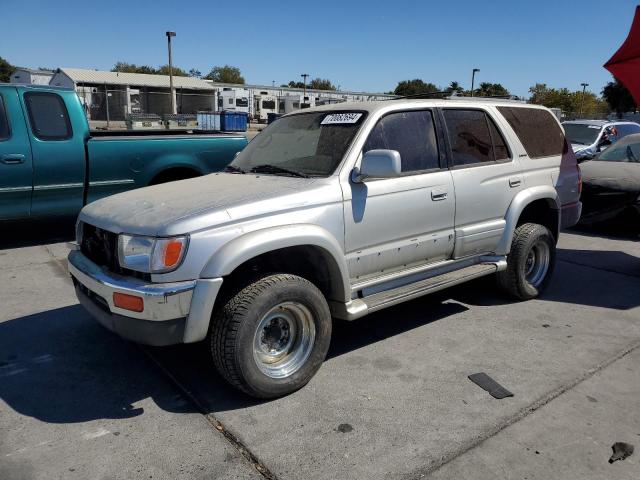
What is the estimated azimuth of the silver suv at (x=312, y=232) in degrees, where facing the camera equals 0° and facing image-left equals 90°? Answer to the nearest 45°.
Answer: approximately 45°

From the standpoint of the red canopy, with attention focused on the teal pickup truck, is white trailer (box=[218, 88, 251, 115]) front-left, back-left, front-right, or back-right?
front-right

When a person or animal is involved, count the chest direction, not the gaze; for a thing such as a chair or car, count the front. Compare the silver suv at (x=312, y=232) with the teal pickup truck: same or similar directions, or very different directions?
same or similar directions

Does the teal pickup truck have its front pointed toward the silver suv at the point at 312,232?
no

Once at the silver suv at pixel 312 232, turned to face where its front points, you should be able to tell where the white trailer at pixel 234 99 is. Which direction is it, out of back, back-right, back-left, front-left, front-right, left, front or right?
back-right

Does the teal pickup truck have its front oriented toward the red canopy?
no

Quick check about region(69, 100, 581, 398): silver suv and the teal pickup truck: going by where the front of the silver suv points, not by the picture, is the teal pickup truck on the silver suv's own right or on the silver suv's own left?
on the silver suv's own right

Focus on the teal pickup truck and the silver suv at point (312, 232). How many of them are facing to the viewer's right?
0

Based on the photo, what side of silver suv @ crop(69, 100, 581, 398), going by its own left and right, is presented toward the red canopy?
back

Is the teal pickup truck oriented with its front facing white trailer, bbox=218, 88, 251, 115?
no

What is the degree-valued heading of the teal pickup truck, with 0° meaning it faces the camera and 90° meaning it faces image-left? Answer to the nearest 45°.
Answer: approximately 90°

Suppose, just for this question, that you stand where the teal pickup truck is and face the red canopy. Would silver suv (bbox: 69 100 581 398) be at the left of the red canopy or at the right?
right
